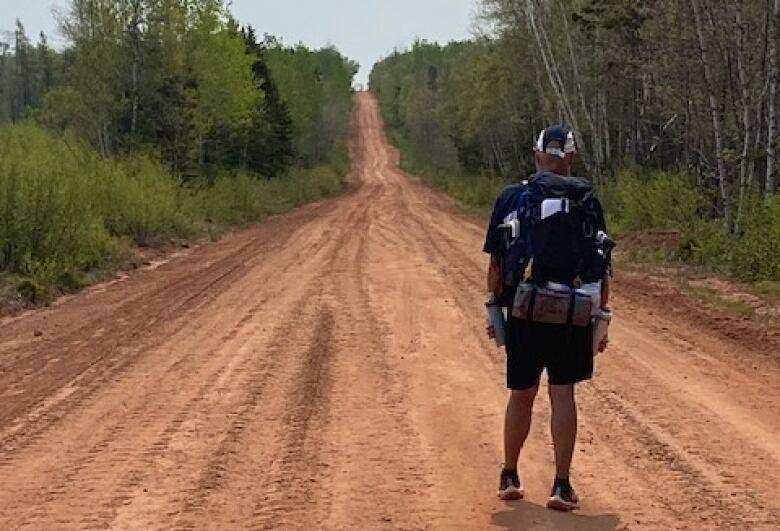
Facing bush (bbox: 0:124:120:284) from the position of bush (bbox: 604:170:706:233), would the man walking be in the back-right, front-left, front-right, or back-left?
front-left

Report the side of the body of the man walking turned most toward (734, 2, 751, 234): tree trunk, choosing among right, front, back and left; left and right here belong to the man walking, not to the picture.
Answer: front

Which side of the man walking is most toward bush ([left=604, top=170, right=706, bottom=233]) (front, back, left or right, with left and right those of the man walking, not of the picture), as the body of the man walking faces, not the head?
front

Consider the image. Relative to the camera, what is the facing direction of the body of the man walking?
away from the camera

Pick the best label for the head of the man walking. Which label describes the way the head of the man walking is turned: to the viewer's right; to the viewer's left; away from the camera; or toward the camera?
away from the camera

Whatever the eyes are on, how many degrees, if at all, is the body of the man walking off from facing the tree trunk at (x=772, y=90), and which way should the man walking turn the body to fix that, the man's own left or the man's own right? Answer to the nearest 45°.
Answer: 0° — they already face it

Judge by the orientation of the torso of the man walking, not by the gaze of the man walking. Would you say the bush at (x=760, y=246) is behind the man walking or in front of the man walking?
in front

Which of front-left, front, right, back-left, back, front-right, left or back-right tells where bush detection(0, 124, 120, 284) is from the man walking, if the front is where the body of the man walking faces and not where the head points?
front-left
